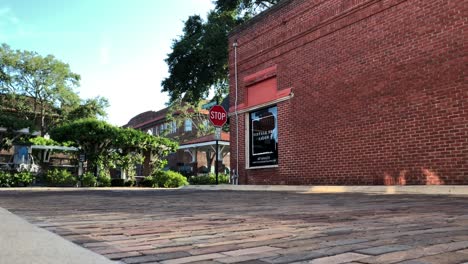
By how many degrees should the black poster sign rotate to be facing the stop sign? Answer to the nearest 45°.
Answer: approximately 45° to its right

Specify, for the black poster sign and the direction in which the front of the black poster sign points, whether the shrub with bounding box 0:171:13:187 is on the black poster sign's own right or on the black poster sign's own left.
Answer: on the black poster sign's own right

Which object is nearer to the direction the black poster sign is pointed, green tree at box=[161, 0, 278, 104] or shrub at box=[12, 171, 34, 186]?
the shrub

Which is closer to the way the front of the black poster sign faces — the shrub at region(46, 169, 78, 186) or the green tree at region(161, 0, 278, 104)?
the shrub

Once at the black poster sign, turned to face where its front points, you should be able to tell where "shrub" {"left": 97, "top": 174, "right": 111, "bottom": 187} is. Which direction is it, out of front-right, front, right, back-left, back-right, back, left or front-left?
right

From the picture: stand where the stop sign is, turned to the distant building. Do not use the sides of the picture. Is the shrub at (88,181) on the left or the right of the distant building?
left

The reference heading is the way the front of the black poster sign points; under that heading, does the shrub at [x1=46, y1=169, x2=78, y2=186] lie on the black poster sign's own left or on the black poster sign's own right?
on the black poster sign's own right

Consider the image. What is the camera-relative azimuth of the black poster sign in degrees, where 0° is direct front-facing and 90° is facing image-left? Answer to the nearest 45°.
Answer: approximately 45°

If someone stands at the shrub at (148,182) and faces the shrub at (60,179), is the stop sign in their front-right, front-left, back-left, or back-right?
back-left
